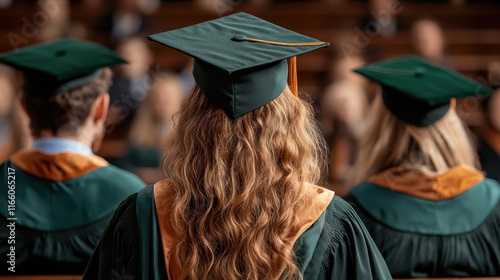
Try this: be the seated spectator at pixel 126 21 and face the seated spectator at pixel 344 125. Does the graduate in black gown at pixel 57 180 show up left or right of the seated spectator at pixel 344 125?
right

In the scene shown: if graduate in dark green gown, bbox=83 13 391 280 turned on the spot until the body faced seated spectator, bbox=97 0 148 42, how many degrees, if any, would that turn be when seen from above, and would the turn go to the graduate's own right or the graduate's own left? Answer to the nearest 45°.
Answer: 0° — they already face them

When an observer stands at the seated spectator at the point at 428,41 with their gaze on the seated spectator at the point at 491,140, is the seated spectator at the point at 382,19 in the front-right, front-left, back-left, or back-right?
back-right

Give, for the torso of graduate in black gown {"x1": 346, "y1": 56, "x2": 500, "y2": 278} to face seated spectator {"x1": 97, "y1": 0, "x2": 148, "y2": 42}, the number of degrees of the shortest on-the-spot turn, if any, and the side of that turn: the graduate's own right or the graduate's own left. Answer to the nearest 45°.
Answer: approximately 45° to the graduate's own left

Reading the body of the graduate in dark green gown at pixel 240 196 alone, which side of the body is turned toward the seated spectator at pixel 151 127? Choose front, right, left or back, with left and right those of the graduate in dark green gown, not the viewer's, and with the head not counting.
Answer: front

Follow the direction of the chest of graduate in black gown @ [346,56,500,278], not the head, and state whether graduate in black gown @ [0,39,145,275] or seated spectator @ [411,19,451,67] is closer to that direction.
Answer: the seated spectator

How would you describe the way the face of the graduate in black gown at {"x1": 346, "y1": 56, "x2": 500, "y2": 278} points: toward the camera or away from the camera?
away from the camera

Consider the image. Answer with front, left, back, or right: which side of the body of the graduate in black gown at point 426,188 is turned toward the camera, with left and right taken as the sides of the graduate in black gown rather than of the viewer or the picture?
back

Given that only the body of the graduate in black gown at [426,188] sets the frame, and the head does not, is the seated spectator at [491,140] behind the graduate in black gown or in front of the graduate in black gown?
in front

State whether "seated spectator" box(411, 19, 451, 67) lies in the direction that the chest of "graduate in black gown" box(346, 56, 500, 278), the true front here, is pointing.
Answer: yes

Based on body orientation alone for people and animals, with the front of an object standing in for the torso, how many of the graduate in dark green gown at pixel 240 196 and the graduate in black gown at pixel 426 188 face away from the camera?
2

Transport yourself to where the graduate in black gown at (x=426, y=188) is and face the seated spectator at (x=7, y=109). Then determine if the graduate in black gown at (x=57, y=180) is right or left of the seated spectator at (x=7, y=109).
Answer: left

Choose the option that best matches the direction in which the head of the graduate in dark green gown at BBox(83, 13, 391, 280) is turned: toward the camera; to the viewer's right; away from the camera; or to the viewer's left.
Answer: away from the camera

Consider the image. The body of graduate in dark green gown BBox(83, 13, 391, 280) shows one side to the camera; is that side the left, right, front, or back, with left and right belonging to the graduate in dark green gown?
back

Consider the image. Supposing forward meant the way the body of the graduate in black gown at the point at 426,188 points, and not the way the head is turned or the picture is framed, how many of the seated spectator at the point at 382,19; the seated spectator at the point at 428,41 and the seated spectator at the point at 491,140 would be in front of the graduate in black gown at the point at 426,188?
3
